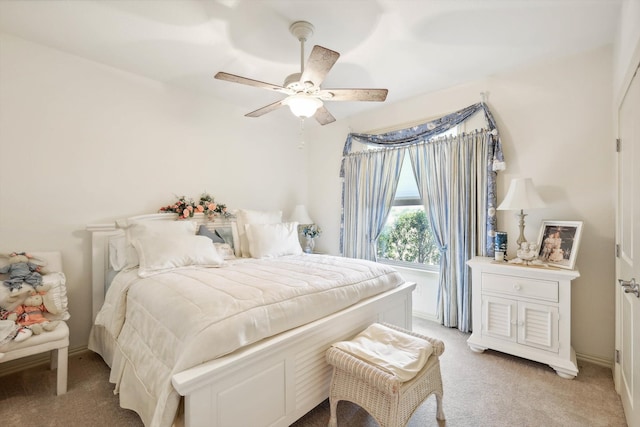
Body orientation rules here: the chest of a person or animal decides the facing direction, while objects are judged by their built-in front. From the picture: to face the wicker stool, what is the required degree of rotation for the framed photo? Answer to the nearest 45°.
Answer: approximately 45° to its left

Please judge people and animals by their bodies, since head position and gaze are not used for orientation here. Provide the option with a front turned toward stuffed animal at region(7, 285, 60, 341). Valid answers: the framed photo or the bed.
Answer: the framed photo

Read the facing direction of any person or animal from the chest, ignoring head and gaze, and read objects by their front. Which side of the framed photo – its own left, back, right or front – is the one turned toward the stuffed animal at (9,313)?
front

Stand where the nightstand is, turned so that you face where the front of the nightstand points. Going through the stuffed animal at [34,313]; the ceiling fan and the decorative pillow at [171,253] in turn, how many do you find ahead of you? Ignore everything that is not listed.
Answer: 3

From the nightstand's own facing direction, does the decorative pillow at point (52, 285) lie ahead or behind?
ahead

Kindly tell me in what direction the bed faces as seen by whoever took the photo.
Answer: facing the viewer and to the right of the viewer

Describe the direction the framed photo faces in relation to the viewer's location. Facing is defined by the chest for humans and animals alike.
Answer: facing the viewer and to the left of the viewer

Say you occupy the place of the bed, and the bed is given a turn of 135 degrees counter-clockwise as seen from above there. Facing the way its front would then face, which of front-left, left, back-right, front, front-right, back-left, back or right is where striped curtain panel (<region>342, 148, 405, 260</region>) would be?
front-right

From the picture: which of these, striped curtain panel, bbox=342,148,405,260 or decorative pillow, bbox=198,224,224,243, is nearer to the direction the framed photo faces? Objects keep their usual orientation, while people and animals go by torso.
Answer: the decorative pillow
